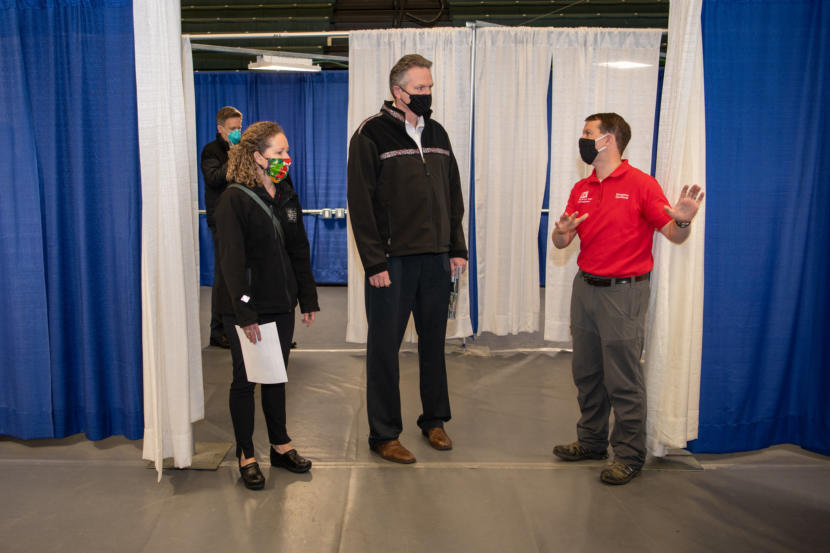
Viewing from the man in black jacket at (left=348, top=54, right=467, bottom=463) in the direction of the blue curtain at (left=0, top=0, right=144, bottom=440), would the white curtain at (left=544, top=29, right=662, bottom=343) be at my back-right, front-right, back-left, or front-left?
back-right

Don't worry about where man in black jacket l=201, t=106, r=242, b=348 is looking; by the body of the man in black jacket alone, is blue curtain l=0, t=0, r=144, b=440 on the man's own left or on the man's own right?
on the man's own right

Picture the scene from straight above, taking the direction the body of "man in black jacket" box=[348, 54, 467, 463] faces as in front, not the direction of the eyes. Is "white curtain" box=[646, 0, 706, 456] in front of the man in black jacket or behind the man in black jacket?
in front

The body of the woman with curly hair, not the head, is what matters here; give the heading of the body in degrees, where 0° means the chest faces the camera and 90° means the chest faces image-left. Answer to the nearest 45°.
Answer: approximately 315°

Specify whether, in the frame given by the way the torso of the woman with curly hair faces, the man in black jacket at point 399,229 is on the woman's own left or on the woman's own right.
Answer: on the woman's own left

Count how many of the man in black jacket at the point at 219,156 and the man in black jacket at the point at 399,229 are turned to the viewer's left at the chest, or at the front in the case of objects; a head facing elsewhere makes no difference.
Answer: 0

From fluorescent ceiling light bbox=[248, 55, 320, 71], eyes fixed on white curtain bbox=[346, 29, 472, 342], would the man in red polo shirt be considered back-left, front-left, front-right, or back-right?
front-right

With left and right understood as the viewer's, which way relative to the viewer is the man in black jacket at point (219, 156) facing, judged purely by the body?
facing the viewer and to the right of the viewer

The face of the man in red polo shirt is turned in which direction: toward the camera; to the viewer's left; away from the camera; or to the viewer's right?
to the viewer's left

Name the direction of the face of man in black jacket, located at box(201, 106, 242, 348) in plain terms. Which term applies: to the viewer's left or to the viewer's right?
to the viewer's right

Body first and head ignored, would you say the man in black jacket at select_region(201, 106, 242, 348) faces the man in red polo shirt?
yes

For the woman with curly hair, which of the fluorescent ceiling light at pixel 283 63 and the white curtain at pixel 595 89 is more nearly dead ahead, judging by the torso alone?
the white curtain

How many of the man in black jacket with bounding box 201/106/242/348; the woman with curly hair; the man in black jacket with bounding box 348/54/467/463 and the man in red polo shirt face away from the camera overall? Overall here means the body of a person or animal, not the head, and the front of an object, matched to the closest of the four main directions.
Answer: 0
